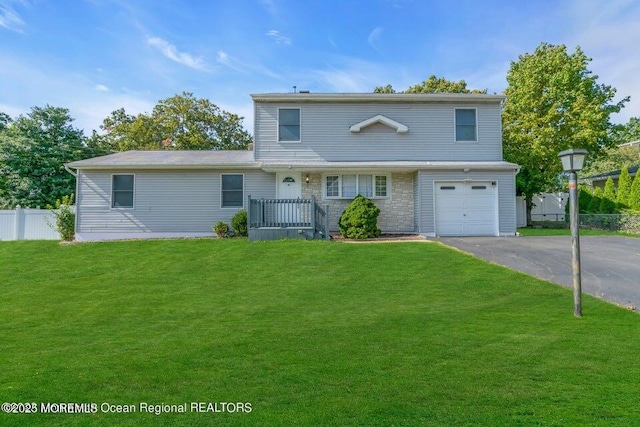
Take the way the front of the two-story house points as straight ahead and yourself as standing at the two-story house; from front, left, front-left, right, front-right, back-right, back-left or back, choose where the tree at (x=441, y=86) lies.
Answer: back-left

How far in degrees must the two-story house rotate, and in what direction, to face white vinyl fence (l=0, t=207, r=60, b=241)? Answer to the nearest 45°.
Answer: approximately 90° to its right

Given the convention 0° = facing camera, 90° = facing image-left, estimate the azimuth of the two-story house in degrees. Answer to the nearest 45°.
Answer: approximately 0°

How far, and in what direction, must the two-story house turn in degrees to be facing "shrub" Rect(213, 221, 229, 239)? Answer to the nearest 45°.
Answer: approximately 90° to its right

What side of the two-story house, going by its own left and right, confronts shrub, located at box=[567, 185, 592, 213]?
left

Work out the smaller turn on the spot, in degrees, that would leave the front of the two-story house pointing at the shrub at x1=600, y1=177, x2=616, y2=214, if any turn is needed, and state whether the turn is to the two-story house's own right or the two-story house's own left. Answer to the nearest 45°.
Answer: approximately 90° to the two-story house's own left

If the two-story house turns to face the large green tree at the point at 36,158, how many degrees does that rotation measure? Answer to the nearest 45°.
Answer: approximately 135° to its right

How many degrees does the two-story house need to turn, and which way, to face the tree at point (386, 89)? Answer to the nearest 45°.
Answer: approximately 180°

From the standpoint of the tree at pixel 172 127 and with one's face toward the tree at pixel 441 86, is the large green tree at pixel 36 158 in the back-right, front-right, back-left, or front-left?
back-right

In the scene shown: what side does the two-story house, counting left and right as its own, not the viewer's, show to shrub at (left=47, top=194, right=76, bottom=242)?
right
